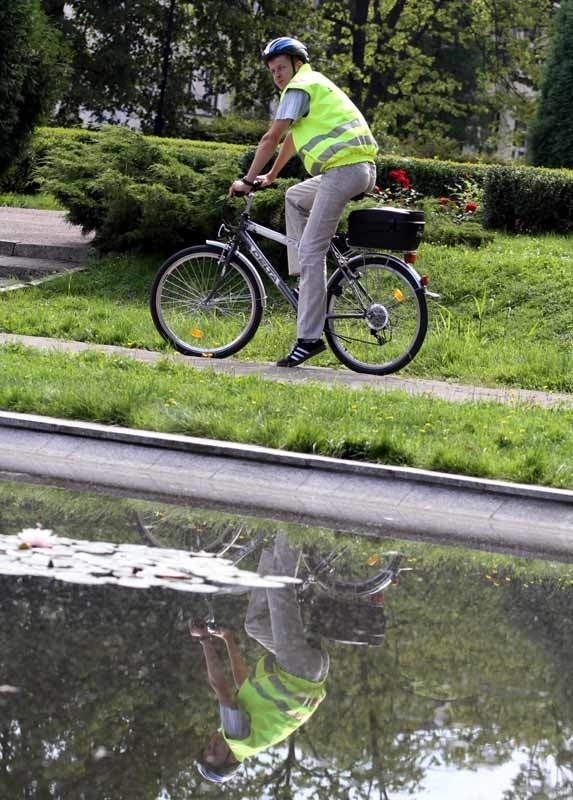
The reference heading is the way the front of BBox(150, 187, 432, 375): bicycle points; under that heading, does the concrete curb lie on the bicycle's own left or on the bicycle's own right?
on the bicycle's own left

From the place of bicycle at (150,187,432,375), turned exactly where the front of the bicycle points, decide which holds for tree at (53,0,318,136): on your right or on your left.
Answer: on your right

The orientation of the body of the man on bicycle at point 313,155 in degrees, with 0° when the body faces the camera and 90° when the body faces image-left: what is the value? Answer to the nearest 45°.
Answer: approximately 90°

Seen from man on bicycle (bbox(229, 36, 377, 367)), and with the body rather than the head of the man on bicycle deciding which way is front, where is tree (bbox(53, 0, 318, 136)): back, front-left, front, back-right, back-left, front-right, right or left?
right

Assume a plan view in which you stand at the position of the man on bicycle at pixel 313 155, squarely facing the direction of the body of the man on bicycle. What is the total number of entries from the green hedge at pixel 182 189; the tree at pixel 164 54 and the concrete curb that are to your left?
1

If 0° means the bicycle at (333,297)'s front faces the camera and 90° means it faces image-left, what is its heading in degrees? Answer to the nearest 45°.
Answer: approximately 90°

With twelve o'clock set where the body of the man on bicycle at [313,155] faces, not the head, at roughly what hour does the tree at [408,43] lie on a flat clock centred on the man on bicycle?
The tree is roughly at 3 o'clock from the man on bicycle.

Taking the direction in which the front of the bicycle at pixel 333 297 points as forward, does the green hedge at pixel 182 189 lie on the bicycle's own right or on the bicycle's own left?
on the bicycle's own right

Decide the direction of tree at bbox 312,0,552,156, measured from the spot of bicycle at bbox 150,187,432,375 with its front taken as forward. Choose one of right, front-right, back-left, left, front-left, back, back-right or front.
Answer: right

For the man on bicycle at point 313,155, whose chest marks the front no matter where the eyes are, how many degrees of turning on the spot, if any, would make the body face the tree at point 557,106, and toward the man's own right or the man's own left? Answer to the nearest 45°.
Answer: approximately 90° to the man's own right
